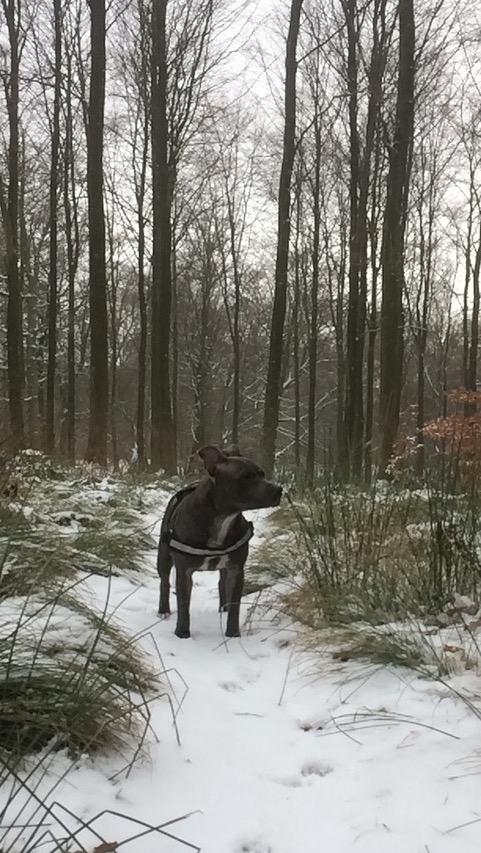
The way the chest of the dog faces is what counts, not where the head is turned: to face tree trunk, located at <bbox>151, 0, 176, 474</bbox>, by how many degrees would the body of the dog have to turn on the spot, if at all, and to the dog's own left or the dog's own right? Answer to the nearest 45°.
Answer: approximately 180°

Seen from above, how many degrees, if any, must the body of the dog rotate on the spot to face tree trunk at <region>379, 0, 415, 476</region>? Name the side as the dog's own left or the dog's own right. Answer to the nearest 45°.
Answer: approximately 180°

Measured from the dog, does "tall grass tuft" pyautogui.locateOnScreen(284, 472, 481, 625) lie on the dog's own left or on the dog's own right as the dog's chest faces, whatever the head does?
on the dog's own left

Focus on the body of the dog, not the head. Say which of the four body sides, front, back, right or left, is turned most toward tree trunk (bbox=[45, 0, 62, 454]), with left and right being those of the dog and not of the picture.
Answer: back

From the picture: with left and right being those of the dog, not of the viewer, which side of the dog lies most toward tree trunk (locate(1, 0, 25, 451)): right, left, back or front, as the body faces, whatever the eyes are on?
back

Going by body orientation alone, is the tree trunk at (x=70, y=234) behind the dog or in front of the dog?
behind

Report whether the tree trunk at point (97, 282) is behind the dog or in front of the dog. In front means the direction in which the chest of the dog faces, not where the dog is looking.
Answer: behind

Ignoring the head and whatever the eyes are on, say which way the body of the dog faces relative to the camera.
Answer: toward the camera

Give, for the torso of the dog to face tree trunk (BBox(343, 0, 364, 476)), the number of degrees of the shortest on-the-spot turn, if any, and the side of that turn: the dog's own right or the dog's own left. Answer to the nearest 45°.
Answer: approximately 180°
